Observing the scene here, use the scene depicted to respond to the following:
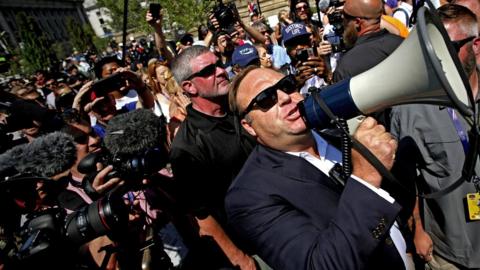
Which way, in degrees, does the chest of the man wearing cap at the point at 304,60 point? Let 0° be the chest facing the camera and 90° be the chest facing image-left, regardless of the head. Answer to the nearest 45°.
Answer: approximately 0°

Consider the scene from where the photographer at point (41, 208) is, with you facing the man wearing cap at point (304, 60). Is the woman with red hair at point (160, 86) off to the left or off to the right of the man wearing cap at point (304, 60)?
left

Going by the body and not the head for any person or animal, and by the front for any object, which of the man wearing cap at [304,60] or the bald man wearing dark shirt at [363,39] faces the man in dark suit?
the man wearing cap at [304,60]

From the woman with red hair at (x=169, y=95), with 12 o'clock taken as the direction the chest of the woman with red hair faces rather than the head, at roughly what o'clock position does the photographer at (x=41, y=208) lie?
The photographer is roughly at 2 o'clock from the woman with red hair.

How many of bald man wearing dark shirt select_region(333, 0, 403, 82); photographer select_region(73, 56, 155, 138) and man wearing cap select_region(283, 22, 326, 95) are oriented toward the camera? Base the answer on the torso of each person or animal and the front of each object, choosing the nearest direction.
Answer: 2

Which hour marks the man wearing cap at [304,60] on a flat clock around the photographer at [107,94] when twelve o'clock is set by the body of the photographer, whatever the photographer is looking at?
The man wearing cap is roughly at 10 o'clock from the photographer.
